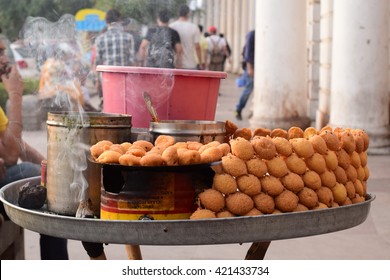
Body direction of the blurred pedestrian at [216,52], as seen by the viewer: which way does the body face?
away from the camera

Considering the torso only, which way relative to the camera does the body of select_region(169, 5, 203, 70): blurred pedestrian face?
away from the camera

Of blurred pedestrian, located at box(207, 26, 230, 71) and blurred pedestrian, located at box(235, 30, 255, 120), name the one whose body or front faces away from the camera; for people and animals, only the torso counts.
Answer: blurred pedestrian, located at box(207, 26, 230, 71)

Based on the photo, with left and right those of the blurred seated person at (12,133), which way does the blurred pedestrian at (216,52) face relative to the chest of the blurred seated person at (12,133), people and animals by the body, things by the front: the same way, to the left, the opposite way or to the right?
to the left

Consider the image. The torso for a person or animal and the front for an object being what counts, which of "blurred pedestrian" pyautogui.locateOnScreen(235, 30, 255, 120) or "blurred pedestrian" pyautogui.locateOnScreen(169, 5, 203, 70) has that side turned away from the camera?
"blurred pedestrian" pyautogui.locateOnScreen(169, 5, 203, 70)

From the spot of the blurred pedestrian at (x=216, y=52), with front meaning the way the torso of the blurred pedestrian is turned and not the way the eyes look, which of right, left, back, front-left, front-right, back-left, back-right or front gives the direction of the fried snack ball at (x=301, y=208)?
back

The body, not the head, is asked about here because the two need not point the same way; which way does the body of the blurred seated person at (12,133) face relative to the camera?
to the viewer's right

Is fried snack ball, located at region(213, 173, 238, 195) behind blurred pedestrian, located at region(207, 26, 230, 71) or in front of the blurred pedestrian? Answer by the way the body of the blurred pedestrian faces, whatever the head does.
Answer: behind
